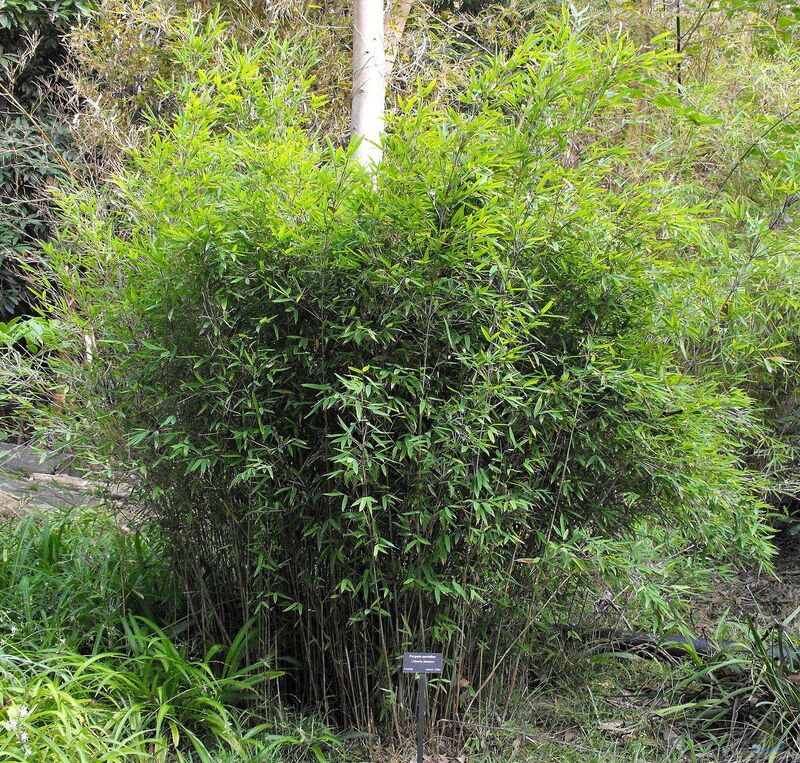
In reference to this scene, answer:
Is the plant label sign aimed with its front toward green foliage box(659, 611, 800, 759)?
no

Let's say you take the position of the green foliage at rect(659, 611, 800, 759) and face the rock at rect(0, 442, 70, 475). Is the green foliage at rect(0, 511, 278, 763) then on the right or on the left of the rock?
left

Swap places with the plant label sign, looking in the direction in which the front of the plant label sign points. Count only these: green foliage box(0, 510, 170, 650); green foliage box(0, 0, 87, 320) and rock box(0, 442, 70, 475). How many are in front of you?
0

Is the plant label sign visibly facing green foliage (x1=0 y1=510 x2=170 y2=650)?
no

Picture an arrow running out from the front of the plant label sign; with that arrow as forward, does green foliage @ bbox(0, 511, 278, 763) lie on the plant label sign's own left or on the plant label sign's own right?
on the plant label sign's own right

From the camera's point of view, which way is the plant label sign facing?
toward the camera

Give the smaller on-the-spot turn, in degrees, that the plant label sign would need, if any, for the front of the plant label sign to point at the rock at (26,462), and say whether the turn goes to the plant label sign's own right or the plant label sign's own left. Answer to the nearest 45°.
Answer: approximately 135° to the plant label sign's own right

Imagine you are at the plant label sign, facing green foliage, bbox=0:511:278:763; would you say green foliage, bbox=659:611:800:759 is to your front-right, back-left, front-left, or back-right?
back-right
